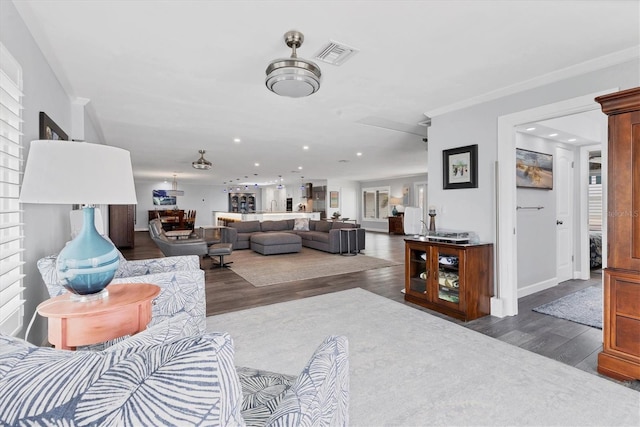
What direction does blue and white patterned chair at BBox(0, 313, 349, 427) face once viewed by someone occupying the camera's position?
facing away from the viewer and to the right of the viewer

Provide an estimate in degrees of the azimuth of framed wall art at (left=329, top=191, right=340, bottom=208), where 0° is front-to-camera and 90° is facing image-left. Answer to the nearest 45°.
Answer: approximately 0°

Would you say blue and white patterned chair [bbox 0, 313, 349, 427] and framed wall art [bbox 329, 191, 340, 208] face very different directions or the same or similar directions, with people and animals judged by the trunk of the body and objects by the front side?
very different directions

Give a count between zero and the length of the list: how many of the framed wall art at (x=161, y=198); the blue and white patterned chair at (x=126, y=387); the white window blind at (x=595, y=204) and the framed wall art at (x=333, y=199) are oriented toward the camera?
3

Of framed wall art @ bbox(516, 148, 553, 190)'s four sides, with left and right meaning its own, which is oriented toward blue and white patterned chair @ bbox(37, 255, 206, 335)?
right

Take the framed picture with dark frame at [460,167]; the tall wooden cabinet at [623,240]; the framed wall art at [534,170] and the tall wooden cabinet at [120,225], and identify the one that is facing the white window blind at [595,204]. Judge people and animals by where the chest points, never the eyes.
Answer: the tall wooden cabinet at [120,225]

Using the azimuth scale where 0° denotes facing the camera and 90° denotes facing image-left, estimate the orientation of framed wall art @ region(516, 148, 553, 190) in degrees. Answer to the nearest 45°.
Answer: approximately 315°

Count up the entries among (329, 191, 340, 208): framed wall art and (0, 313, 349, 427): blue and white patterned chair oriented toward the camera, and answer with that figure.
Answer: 1

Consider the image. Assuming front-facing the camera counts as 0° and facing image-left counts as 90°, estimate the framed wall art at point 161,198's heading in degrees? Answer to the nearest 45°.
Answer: approximately 0°

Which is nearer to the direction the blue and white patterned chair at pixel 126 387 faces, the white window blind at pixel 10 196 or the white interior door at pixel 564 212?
the white interior door
